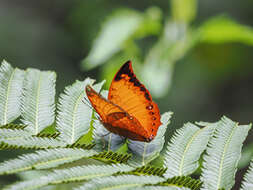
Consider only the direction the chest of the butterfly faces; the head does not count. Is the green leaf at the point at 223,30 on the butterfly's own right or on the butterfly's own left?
on the butterfly's own right

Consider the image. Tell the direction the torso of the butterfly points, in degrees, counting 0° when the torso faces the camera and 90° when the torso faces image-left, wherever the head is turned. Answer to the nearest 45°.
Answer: approximately 90°

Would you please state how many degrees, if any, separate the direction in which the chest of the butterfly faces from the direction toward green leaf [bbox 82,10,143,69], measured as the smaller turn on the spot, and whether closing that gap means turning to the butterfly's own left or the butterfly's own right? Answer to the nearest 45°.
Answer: approximately 90° to the butterfly's own right

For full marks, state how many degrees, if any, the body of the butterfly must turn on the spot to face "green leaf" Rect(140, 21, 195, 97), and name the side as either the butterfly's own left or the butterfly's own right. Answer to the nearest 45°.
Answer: approximately 90° to the butterfly's own right

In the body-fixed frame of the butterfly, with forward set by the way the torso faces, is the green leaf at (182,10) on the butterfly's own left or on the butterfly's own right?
on the butterfly's own right
